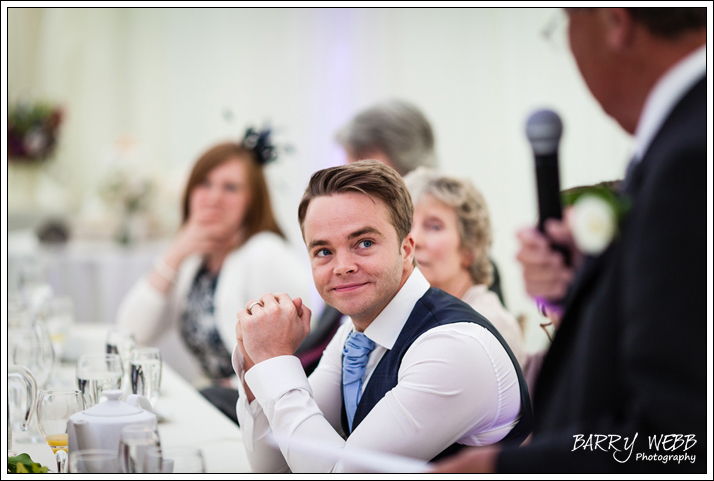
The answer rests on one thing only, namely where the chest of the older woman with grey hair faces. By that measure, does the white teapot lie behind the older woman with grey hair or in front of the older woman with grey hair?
in front

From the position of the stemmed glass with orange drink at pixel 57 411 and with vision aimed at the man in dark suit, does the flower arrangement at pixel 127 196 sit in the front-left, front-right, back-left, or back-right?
back-left

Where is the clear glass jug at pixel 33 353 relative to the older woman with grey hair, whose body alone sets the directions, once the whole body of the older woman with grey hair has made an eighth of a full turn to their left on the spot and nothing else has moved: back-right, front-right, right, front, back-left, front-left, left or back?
right

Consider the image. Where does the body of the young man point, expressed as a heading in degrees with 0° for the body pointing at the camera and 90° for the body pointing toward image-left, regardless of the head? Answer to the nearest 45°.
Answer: approximately 45°

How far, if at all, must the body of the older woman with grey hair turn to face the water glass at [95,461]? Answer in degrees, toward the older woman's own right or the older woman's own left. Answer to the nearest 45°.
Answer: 0° — they already face it

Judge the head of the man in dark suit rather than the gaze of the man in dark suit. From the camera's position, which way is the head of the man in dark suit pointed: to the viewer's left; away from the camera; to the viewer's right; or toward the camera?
to the viewer's left

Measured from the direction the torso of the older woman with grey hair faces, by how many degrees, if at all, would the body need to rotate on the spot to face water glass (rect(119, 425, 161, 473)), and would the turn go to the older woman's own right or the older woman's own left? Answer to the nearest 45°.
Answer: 0° — they already face it

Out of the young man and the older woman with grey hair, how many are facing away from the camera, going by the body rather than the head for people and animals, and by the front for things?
0

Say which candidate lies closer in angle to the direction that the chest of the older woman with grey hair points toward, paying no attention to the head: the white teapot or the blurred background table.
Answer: the white teapot
